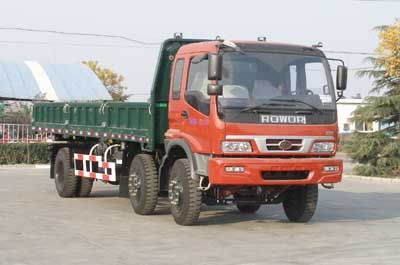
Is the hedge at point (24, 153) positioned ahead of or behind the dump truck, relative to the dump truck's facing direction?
behind

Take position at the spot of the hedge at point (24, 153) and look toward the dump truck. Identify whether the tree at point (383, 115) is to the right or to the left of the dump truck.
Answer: left

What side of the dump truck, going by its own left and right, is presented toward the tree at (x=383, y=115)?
left

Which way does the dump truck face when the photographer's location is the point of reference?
facing the viewer and to the right of the viewer

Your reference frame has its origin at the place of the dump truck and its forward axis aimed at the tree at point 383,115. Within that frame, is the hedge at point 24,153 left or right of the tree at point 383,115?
left
